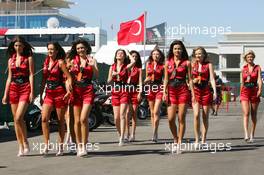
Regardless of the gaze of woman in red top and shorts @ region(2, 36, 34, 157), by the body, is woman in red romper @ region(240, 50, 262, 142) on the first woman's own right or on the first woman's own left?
on the first woman's own left

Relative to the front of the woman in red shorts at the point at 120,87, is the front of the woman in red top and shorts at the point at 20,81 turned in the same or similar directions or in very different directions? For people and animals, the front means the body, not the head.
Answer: same or similar directions

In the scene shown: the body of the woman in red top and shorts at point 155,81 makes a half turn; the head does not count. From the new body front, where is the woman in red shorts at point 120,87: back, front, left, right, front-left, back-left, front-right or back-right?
back-left

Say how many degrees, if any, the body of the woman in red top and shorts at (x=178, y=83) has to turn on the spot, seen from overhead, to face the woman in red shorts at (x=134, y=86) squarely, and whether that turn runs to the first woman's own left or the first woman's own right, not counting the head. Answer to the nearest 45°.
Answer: approximately 135° to the first woman's own right

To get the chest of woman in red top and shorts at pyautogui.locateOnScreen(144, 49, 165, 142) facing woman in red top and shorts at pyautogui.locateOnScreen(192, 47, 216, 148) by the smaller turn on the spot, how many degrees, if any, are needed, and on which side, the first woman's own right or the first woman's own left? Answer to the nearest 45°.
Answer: approximately 45° to the first woman's own left

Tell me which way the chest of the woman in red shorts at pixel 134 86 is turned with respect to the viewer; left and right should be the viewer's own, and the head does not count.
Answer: facing the viewer and to the left of the viewer

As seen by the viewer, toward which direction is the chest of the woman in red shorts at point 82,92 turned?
toward the camera

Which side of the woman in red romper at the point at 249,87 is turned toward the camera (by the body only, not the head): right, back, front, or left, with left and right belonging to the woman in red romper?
front

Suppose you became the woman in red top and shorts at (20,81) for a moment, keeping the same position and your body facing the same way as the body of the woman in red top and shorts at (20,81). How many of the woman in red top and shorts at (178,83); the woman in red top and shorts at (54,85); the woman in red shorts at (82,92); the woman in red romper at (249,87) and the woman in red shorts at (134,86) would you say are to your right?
0

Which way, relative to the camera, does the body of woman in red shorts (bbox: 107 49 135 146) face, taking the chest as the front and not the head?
toward the camera

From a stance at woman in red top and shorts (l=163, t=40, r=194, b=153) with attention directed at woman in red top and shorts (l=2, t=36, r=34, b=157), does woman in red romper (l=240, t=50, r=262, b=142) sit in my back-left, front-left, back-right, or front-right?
back-right

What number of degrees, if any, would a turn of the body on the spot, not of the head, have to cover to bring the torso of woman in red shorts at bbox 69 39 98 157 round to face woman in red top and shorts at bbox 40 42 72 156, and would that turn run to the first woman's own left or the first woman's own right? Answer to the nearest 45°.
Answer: approximately 90° to the first woman's own right

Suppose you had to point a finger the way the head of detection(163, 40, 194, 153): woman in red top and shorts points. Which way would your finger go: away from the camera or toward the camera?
toward the camera

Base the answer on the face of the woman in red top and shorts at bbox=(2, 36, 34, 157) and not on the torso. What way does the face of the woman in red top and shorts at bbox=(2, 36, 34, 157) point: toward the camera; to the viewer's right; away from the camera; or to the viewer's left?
toward the camera
